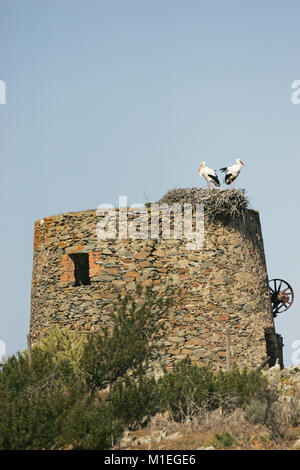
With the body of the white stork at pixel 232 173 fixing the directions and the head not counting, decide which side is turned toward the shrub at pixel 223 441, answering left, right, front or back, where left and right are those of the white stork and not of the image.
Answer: right

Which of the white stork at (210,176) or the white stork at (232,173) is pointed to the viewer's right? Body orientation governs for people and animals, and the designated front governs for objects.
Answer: the white stork at (232,173)

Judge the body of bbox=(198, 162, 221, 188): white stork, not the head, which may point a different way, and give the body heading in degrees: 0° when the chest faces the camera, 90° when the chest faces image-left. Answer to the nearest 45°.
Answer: approximately 90°

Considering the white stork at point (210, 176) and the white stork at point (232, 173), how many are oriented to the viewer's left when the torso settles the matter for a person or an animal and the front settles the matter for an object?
1

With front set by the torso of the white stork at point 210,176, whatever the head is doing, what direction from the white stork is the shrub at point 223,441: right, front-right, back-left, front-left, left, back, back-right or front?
left

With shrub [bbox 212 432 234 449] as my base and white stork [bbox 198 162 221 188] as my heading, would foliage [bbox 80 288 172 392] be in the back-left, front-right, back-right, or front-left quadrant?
front-left

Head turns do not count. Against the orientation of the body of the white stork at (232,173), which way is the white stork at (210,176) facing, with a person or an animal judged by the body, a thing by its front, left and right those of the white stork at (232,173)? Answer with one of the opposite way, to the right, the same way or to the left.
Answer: the opposite way

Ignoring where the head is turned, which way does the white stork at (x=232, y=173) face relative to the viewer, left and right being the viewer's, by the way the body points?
facing to the right of the viewer

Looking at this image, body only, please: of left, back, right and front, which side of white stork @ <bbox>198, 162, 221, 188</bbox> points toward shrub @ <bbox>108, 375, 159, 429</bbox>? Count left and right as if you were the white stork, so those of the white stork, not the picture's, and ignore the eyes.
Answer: left

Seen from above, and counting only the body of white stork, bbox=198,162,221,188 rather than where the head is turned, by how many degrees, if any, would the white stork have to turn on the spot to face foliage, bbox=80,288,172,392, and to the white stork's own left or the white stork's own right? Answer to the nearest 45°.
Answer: approximately 45° to the white stork's own left
